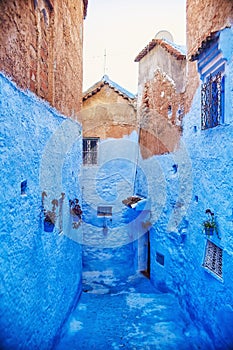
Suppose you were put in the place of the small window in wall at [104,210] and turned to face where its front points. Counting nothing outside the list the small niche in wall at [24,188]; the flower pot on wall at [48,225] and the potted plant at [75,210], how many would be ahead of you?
3

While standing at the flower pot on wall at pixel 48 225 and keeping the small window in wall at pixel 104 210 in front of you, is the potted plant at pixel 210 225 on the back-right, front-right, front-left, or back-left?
front-right

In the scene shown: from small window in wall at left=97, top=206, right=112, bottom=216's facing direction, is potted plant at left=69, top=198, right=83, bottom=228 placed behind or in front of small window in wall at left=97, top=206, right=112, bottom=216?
in front

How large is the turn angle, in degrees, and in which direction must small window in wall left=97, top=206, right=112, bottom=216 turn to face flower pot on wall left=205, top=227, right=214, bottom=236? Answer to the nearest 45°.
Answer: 0° — it already faces it

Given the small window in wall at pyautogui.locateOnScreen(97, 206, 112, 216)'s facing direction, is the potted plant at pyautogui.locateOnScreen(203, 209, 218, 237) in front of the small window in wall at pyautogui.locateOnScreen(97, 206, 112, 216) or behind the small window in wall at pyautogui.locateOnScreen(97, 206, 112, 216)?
in front

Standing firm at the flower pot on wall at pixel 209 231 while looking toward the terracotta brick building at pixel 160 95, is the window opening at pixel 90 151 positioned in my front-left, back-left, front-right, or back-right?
front-left

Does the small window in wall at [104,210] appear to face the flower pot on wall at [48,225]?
yes

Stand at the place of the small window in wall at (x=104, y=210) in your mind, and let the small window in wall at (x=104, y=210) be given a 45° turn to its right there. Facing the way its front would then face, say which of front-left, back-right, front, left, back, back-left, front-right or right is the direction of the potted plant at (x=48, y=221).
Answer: front-left

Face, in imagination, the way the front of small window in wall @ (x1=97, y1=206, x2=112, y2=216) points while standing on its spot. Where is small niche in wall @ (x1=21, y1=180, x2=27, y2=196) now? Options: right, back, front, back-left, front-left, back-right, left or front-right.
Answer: front

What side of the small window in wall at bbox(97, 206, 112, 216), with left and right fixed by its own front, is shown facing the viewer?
front
